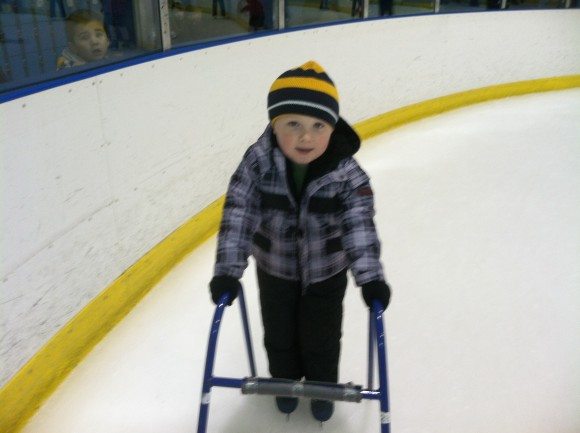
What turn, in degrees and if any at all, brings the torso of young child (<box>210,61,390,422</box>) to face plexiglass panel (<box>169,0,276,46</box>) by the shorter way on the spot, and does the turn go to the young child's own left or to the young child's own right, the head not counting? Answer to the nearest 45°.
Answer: approximately 180°

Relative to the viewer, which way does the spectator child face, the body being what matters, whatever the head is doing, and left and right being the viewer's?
facing the viewer and to the right of the viewer

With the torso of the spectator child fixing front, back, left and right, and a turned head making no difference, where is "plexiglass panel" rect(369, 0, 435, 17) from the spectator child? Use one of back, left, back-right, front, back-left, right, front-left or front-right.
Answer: left

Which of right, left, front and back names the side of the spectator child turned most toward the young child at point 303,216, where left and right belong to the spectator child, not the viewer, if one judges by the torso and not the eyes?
front

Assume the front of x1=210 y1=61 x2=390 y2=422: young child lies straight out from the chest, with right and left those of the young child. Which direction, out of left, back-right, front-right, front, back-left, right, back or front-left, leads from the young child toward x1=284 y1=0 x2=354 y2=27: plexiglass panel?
back

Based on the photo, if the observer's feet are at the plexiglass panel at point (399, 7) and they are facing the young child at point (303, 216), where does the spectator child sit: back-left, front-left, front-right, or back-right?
front-right

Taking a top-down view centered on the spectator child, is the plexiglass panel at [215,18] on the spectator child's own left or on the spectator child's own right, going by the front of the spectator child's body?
on the spectator child's own left

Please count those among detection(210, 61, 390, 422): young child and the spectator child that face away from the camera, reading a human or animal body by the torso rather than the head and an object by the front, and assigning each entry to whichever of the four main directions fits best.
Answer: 0

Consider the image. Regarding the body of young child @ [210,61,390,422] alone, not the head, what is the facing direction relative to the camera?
toward the camera

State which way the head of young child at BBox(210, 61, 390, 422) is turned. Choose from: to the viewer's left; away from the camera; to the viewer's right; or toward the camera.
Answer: toward the camera

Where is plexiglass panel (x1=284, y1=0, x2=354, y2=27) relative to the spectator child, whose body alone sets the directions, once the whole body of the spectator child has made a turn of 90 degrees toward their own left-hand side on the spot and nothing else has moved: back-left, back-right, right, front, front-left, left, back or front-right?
front
